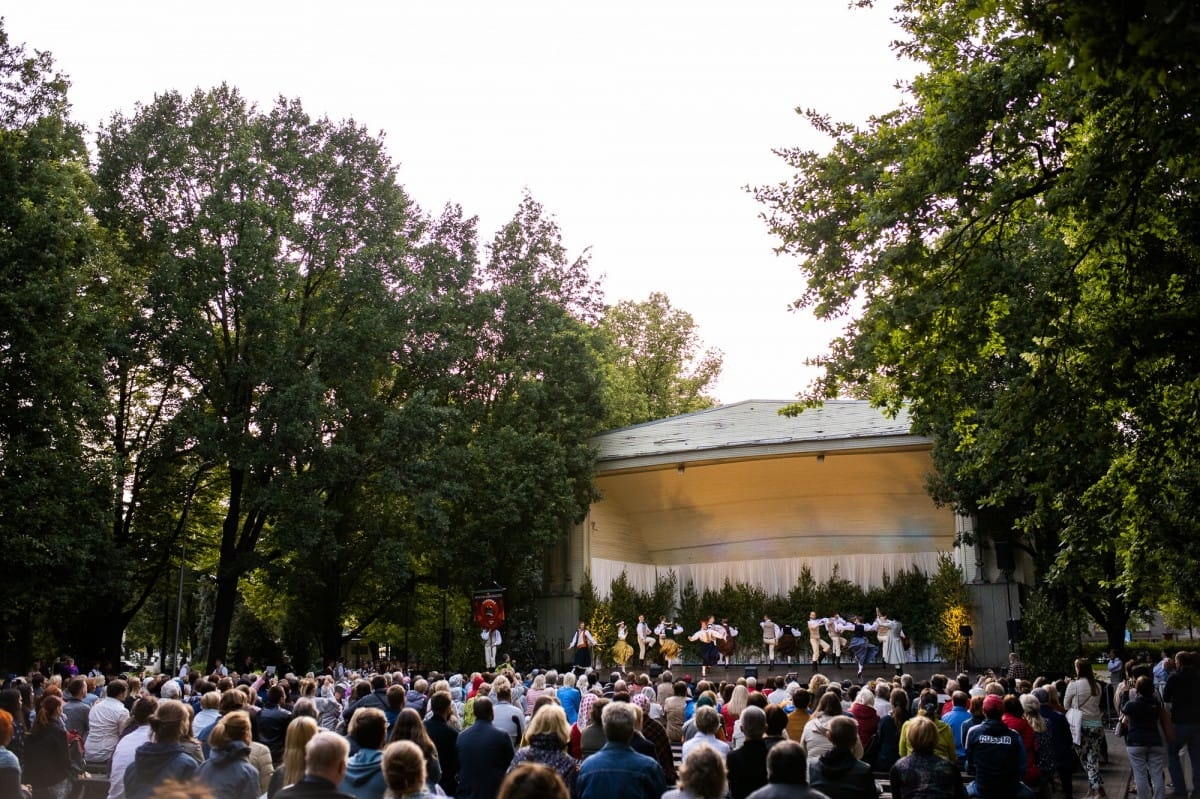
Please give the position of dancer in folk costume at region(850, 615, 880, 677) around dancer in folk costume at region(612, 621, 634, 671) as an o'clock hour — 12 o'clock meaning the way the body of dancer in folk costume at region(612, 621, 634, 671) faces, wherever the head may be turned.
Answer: dancer in folk costume at region(850, 615, 880, 677) is roughly at 12 o'clock from dancer in folk costume at region(612, 621, 634, 671).

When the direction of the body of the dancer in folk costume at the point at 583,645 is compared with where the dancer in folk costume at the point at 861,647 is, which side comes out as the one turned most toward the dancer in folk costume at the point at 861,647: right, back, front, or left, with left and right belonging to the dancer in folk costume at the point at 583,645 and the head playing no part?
left

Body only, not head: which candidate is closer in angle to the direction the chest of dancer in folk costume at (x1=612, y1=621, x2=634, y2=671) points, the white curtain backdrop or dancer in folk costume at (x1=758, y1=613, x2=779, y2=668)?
the dancer in folk costume

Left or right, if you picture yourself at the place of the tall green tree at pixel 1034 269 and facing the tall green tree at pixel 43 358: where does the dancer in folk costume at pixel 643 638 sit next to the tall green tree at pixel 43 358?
right

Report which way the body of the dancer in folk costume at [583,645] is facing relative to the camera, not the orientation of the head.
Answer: toward the camera
